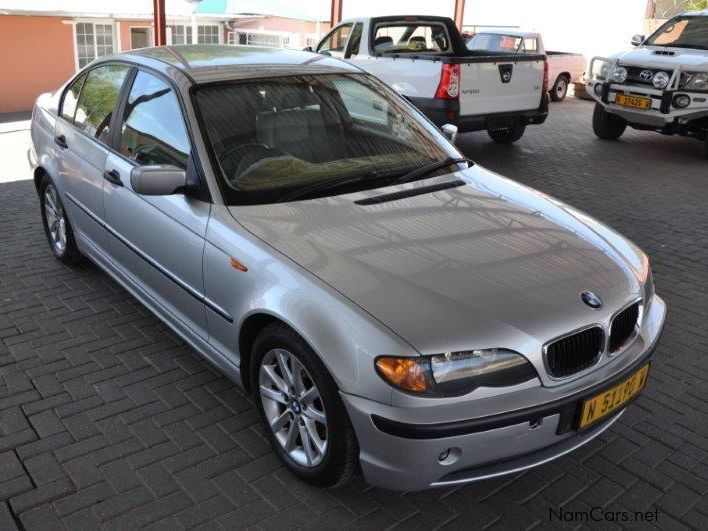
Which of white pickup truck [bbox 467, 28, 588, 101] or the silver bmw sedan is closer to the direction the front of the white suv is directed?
the silver bmw sedan

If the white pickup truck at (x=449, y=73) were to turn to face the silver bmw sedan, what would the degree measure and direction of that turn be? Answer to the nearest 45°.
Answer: approximately 135° to its left

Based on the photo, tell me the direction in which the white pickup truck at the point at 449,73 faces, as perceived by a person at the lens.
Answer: facing away from the viewer and to the left of the viewer

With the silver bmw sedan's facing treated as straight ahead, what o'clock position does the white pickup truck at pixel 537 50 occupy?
The white pickup truck is roughly at 8 o'clock from the silver bmw sedan.

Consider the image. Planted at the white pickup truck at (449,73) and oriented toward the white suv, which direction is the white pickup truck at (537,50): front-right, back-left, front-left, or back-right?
front-left

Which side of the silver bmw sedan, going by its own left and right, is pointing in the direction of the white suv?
left

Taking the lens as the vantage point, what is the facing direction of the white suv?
facing the viewer and to the left of the viewer

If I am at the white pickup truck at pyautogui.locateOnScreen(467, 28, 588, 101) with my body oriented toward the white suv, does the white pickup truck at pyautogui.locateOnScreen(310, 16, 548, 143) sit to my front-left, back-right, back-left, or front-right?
front-right

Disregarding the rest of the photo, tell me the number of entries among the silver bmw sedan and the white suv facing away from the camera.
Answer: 0

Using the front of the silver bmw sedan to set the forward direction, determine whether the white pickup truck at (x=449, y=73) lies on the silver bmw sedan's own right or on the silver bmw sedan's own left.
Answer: on the silver bmw sedan's own left

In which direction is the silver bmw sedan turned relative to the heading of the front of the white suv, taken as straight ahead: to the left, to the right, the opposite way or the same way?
to the left

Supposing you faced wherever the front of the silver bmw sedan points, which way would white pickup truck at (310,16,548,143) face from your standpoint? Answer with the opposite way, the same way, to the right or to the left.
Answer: the opposite way

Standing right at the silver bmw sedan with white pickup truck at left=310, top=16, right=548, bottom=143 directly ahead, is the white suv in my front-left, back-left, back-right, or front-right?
front-right

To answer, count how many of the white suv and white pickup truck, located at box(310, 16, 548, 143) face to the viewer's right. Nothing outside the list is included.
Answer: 0

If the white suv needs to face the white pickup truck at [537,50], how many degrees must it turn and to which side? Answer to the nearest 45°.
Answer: approximately 90° to its right

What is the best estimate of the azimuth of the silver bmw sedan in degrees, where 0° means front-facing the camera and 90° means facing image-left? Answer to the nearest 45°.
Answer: approximately 315°

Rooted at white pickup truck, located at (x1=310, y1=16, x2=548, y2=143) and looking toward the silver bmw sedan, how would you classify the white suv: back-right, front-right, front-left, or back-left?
back-left

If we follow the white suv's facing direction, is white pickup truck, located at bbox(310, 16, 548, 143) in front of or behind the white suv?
in front
